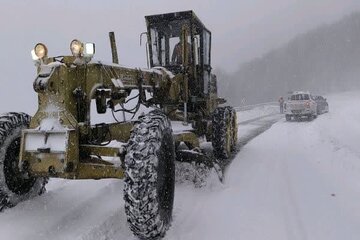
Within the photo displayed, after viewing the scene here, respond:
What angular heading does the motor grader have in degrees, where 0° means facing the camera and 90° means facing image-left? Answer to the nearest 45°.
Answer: approximately 45°

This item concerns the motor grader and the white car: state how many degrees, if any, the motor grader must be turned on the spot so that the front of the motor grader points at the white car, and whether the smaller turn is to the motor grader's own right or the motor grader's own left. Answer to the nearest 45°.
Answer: approximately 180°
